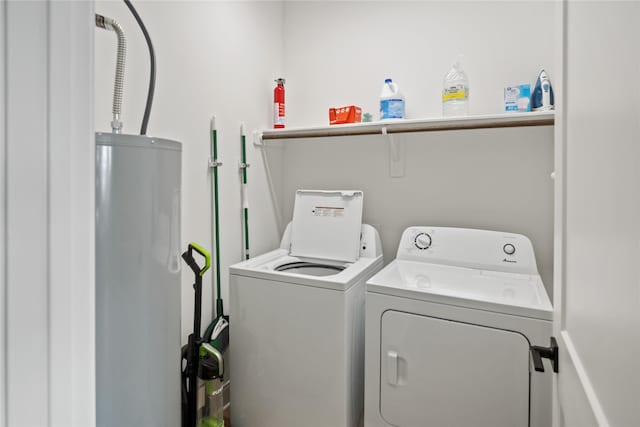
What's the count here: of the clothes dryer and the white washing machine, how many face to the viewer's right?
0

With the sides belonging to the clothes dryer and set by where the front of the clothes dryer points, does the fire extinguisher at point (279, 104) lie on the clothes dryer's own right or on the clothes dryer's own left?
on the clothes dryer's own right

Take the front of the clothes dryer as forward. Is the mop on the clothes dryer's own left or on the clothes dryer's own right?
on the clothes dryer's own right

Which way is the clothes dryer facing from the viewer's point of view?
toward the camera

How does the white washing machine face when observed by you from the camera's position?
facing the viewer and to the left of the viewer

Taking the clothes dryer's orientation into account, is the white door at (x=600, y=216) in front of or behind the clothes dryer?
in front

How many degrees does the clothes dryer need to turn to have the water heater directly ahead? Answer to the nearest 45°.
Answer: approximately 45° to its right

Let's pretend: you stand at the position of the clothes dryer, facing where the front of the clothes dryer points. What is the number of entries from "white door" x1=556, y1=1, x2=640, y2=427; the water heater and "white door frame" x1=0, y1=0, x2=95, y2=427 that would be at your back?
0

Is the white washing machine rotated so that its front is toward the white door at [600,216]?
no

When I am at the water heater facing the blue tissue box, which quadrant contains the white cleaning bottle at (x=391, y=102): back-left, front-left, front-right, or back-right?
front-left

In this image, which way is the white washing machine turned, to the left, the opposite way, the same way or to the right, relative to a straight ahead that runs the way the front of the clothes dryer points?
the same way
